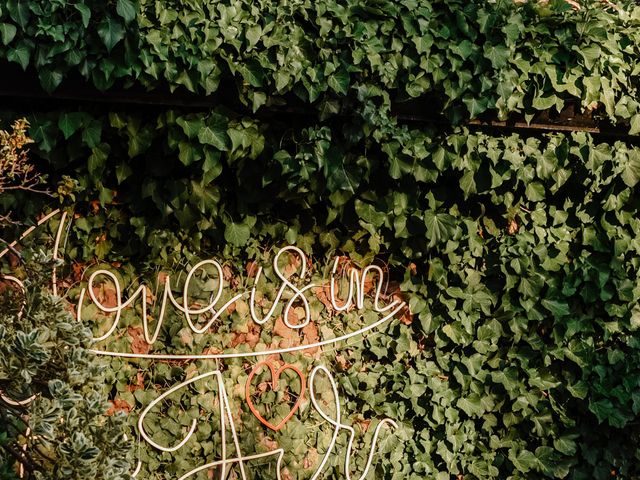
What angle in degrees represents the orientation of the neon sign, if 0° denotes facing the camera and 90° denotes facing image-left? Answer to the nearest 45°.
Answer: approximately 0°
